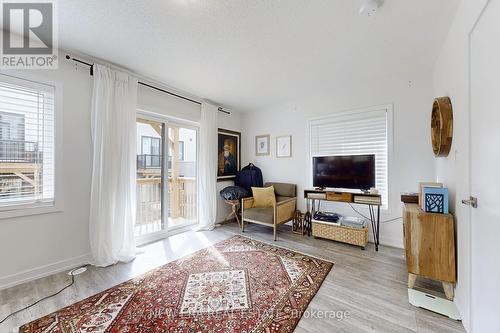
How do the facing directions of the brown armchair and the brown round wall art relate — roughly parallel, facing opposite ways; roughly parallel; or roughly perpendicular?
roughly perpendicular

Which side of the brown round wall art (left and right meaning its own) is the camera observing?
left

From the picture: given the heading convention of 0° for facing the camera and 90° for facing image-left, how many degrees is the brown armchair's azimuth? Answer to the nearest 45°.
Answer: approximately 45°

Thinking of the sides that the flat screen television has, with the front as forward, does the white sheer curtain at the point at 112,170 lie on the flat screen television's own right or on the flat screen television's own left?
on the flat screen television's own right

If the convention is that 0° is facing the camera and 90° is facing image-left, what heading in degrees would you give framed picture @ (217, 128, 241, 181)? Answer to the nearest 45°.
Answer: approximately 315°

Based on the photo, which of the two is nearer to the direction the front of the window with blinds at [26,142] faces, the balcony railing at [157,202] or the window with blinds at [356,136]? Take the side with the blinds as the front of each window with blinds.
the window with blinds

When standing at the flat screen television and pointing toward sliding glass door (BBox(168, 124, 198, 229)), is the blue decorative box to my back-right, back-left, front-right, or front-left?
back-left

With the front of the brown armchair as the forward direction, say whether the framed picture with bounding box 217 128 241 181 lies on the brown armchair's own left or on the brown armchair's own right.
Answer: on the brown armchair's own right

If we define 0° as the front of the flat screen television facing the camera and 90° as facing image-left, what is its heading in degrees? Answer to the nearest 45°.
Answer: approximately 0°
